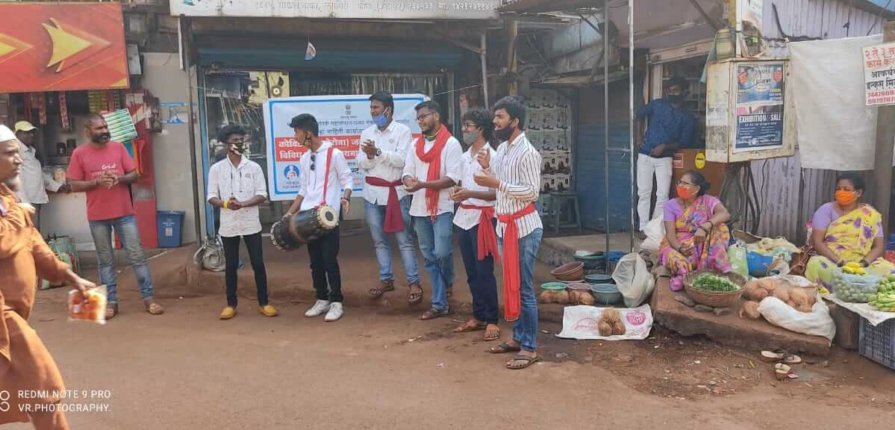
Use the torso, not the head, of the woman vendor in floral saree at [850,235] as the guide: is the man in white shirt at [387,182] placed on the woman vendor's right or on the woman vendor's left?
on the woman vendor's right

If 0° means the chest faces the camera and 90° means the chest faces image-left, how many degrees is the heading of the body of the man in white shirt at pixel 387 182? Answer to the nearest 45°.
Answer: approximately 45°

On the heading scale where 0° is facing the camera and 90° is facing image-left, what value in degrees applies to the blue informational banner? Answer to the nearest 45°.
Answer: approximately 0°

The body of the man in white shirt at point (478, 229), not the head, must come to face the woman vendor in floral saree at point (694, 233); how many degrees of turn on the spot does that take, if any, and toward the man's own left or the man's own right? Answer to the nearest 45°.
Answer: approximately 135° to the man's own left

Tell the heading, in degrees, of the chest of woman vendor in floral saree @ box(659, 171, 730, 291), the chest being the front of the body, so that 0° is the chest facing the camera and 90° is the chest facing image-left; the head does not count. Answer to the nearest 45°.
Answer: approximately 45°
